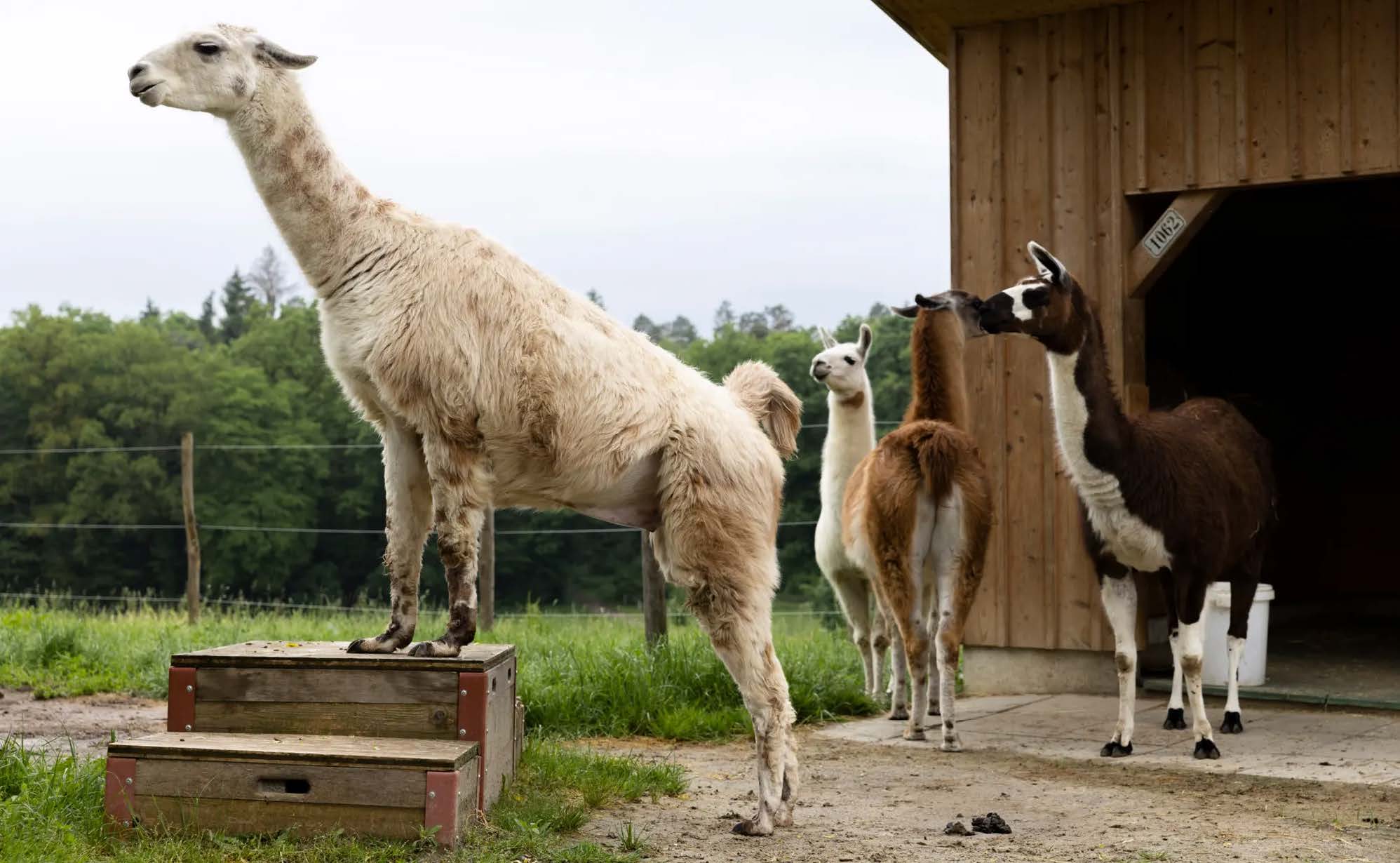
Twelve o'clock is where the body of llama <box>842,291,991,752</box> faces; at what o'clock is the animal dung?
The animal dung is roughly at 6 o'clock from the llama.

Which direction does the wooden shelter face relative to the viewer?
toward the camera

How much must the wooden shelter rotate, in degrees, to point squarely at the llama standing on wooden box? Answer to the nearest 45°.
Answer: approximately 45° to its right

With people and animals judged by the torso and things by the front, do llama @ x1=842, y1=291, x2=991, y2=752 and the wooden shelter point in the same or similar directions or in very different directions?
very different directions

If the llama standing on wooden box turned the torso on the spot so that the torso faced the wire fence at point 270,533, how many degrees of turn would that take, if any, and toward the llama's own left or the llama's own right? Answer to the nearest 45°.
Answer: approximately 90° to the llama's own right

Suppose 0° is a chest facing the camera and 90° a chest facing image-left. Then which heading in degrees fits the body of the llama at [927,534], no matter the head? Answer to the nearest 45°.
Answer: approximately 180°

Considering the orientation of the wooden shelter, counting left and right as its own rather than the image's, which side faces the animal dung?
front

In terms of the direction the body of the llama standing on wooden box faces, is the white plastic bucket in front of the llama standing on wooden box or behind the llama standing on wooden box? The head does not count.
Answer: behind

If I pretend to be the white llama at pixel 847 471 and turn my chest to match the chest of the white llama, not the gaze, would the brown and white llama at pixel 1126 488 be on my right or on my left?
on my left

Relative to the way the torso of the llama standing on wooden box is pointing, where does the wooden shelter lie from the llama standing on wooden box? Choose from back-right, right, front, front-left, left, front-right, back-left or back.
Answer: back-right

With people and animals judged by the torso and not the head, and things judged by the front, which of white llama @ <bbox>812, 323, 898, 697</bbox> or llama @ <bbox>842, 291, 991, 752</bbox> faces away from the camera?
the llama

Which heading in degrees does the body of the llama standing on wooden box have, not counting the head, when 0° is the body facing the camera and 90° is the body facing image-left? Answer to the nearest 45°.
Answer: approximately 90°

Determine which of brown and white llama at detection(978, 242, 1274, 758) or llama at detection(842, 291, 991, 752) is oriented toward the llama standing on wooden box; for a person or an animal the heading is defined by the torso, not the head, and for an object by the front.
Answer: the brown and white llama

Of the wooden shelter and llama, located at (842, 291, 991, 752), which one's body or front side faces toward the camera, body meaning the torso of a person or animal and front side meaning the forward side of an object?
the wooden shelter

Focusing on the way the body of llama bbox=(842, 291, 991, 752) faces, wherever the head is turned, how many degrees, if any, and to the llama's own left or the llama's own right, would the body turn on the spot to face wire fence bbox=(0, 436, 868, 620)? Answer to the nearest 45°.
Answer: approximately 45° to the llama's own left
